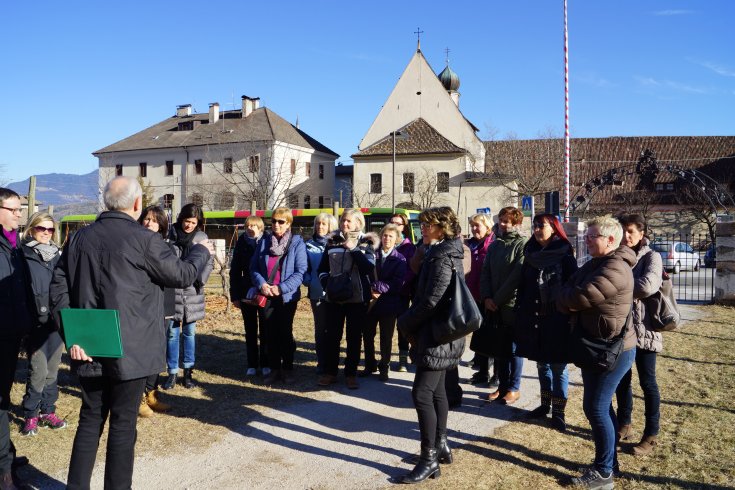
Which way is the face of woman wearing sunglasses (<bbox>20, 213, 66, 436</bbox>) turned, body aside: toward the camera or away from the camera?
toward the camera

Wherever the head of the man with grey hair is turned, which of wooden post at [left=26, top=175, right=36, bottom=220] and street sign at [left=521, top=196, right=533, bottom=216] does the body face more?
the street sign

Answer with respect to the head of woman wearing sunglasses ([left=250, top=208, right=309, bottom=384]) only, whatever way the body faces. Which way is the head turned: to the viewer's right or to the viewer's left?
to the viewer's left

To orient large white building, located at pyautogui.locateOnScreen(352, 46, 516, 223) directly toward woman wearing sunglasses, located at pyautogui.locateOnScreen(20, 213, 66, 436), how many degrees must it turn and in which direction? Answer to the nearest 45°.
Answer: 0° — it already faces them

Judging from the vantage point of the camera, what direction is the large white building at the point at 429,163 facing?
facing the viewer

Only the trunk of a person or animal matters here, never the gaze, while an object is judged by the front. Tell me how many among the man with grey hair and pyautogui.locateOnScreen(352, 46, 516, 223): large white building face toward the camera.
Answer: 1

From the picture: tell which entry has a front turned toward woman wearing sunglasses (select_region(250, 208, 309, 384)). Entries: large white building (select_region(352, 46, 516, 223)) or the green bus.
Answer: the large white building

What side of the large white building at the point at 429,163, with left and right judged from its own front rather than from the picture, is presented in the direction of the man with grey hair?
front

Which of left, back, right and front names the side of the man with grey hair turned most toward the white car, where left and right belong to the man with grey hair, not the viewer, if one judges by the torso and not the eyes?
front

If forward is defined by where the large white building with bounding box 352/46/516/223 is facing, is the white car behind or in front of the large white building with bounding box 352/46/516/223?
in front

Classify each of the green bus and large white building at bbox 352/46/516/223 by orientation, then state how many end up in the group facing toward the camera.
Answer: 1

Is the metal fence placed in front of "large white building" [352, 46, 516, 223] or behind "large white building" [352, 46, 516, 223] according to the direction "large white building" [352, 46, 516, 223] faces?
in front

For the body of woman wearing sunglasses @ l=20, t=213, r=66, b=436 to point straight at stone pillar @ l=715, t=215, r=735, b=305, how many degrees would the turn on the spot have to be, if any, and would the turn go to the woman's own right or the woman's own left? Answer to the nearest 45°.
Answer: approximately 45° to the woman's own left

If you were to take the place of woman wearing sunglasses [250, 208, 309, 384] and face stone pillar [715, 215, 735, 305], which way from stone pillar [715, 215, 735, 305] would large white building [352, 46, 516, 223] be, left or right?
left

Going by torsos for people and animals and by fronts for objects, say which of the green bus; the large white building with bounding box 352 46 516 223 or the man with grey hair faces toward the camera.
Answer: the large white building
